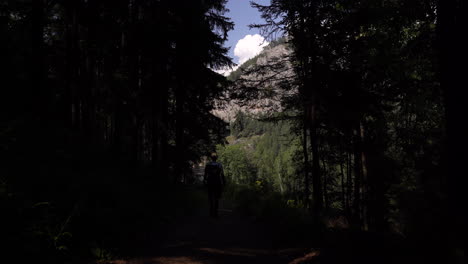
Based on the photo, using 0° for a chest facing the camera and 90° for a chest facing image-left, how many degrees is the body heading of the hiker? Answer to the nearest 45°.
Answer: approximately 180°
